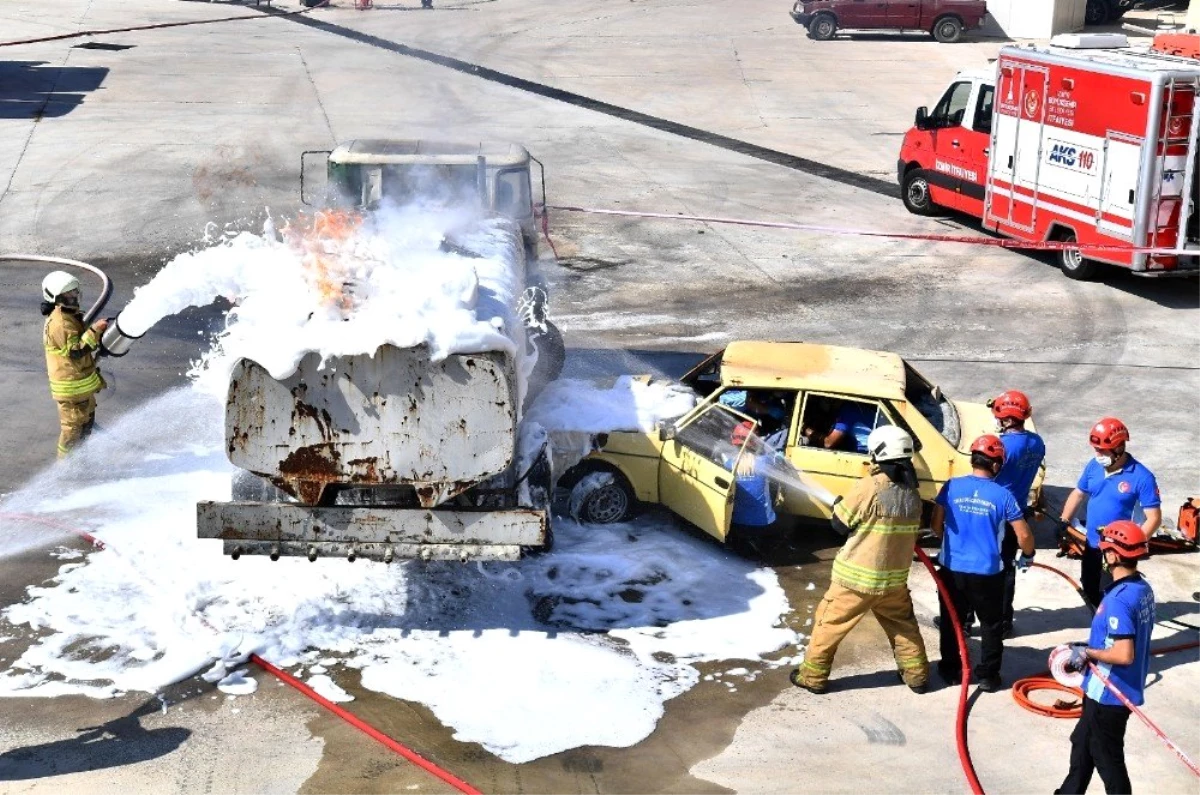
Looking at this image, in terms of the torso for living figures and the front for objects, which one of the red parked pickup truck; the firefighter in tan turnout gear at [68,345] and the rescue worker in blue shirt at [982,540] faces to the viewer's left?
the red parked pickup truck

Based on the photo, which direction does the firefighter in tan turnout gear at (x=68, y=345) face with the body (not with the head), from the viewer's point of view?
to the viewer's right

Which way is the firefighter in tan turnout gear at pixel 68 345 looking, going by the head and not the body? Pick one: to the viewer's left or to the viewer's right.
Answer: to the viewer's right

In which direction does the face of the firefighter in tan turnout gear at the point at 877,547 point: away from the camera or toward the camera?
away from the camera

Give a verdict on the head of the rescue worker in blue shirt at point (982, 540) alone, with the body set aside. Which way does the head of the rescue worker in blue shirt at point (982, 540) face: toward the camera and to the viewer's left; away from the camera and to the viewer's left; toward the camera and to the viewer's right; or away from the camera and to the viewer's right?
away from the camera and to the viewer's left

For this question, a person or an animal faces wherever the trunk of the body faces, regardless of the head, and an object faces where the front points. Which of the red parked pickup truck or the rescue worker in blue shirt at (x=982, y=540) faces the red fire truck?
the rescue worker in blue shirt

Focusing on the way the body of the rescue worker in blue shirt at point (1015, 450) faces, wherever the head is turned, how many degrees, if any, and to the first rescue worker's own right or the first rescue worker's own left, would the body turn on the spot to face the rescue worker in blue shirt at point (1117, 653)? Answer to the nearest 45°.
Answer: approximately 135° to the first rescue worker's own left

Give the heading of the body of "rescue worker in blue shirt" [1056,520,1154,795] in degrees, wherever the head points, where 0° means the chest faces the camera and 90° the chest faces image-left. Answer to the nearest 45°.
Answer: approximately 90°

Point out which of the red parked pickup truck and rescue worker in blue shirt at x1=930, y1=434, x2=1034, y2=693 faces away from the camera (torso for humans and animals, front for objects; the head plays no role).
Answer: the rescue worker in blue shirt

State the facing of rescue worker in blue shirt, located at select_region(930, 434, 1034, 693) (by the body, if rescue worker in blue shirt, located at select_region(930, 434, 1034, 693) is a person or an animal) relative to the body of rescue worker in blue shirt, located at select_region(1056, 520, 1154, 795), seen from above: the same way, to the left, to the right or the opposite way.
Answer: to the right

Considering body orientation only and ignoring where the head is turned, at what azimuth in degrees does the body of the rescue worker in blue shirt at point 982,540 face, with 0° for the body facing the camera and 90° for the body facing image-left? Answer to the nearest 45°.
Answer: approximately 180°

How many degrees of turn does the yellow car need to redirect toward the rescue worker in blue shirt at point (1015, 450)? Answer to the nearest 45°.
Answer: approximately 135° to its left
